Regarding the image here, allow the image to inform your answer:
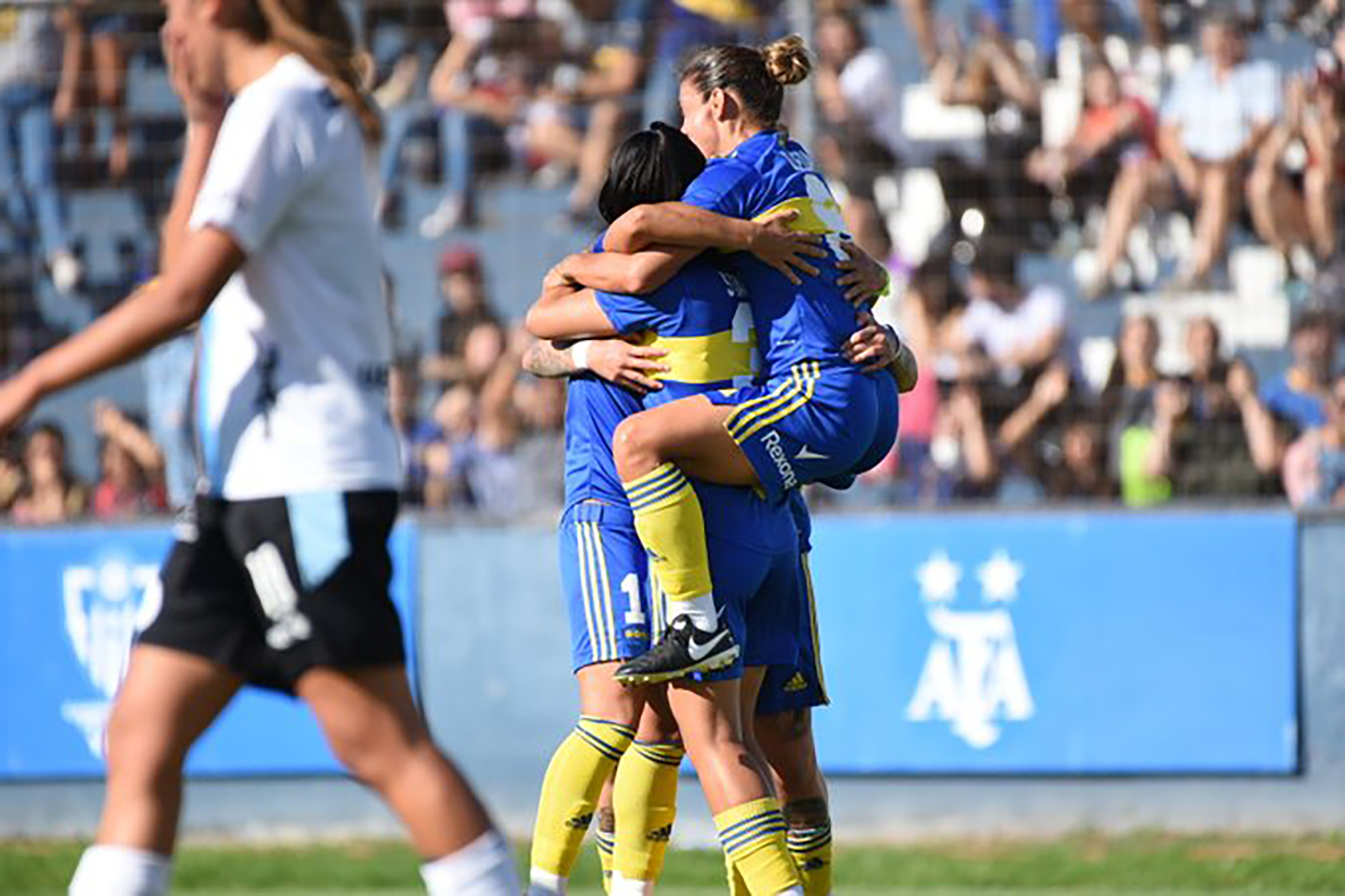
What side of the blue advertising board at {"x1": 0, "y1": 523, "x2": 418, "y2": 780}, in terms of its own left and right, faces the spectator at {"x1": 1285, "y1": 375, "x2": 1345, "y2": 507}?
left

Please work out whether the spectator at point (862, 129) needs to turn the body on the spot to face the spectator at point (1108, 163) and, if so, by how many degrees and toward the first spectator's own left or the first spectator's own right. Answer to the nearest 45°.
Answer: approximately 135° to the first spectator's own left

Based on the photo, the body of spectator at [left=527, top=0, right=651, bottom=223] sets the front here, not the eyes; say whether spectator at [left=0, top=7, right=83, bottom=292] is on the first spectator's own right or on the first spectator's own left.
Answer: on the first spectator's own right

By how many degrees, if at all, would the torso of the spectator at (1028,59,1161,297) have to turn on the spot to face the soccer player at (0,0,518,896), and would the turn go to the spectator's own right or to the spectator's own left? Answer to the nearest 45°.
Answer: approximately 45° to the spectator's own left

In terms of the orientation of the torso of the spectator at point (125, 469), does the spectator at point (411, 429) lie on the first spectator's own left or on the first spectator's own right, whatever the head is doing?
on the first spectator's own left

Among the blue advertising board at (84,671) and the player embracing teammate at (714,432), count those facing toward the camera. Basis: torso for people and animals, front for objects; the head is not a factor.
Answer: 1

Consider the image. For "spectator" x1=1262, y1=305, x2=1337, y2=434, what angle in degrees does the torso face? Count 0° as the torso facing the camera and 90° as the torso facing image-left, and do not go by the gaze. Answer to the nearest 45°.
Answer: approximately 0°

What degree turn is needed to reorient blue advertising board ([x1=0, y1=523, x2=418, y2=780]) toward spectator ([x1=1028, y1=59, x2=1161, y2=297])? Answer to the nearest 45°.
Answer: approximately 90° to its left

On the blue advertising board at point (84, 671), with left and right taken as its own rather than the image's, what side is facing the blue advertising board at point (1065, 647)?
left

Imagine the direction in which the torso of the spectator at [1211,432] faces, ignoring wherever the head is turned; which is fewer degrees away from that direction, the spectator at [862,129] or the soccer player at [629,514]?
the soccer player

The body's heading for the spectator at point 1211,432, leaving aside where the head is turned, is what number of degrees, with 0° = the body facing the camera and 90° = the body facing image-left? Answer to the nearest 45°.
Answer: approximately 0°
